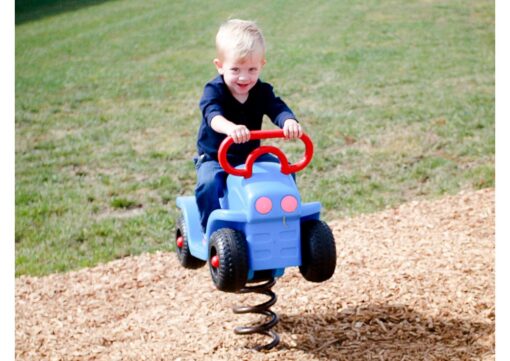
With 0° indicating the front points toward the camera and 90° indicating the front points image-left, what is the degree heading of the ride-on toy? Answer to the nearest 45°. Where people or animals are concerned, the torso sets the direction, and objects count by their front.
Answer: approximately 315°

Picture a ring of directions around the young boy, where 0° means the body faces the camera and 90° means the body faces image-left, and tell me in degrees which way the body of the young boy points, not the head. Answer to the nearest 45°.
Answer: approximately 315°
